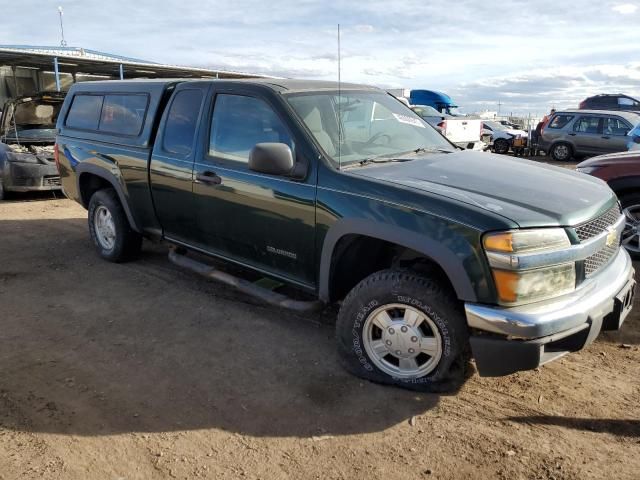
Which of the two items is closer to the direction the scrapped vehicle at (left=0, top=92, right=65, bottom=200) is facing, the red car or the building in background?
the red car

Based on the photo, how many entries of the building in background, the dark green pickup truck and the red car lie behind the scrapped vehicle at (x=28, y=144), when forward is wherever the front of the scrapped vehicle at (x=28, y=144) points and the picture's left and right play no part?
1

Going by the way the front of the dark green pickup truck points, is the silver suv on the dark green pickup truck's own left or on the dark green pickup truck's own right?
on the dark green pickup truck's own left

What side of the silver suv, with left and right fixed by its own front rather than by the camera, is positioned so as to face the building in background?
back

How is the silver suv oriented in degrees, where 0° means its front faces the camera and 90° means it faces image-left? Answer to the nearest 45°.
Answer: approximately 270°

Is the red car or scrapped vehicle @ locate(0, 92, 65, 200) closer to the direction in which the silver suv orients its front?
the red car

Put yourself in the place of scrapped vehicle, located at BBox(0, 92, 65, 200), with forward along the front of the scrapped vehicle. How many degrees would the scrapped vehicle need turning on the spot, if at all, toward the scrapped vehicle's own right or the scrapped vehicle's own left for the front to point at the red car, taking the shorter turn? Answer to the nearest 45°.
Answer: approximately 45° to the scrapped vehicle's own left

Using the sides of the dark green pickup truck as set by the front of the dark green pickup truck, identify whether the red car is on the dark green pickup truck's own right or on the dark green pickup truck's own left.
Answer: on the dark green pickup truck's own left

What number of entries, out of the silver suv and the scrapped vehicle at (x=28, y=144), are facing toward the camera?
1

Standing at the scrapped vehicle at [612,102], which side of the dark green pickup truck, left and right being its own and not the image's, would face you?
left
